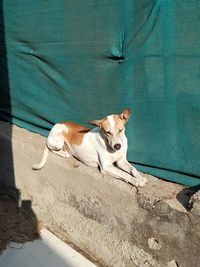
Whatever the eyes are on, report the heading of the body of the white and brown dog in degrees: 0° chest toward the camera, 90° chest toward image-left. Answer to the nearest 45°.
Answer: approximately 315°
